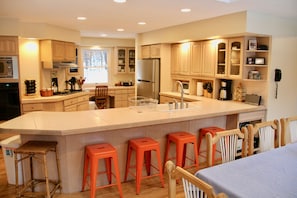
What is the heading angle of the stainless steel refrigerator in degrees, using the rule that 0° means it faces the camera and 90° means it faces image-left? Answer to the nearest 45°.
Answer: approximately 45°

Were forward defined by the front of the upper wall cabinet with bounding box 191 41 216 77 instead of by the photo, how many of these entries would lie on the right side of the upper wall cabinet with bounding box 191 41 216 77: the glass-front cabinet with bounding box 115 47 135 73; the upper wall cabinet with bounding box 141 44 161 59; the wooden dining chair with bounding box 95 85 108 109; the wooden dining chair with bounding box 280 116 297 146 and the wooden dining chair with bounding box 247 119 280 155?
3

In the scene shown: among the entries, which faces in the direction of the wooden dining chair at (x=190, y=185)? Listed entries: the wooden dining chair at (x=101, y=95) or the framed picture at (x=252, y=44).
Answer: the framed picture

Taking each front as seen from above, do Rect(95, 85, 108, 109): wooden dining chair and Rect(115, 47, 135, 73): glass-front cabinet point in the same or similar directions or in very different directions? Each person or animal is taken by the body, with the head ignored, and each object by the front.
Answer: very different directions

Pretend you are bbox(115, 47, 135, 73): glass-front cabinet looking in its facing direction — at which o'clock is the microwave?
The microwave is roughly at 1 o'clock from the glass-front cabinet.

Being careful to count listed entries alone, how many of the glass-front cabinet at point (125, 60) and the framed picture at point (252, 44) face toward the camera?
2

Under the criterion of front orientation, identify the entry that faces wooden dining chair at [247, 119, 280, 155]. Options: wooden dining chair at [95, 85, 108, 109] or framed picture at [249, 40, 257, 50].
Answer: the framed picture

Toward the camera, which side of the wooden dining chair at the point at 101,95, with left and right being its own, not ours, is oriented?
back
